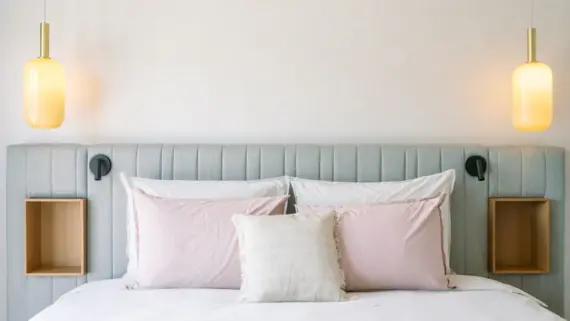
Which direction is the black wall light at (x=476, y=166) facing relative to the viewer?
toward the camera

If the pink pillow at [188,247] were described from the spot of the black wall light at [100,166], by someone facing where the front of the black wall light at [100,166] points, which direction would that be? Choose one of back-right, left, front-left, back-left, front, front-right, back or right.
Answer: front-left

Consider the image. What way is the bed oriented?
toward the camera

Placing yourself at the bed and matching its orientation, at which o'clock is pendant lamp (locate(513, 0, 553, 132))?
The pendant lamp is roughly at 9 o'clock from the bed.

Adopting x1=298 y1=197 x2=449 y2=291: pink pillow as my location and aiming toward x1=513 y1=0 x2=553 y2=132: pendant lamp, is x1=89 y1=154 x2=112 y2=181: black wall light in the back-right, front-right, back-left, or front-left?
back-left

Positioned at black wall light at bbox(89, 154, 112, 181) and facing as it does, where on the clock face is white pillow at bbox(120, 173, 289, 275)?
The white pillow is roughly at 10 o'clock from the black wall light.

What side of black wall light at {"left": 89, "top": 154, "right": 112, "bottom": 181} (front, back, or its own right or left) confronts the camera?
front

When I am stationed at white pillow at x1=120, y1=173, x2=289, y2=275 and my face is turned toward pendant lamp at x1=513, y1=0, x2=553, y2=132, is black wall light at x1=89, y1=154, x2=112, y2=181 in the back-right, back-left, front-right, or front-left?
back-left

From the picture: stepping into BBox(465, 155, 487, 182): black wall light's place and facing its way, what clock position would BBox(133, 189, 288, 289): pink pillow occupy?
The pink pillow is roughly at 2 o'clock from the black wall light.

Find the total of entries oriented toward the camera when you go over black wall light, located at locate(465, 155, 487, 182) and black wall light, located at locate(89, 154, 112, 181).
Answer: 2

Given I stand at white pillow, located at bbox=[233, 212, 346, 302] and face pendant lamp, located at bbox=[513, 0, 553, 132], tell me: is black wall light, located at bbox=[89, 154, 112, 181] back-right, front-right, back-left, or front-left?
back-left

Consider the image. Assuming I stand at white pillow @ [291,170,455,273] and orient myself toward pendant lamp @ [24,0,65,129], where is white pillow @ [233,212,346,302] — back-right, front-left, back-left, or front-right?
front-left

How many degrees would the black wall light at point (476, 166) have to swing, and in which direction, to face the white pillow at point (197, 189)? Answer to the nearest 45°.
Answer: approximately 45° to its right

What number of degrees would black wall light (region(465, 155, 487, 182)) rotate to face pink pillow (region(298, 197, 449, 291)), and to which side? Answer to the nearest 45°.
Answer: approximately 45° to its right
